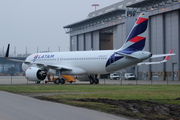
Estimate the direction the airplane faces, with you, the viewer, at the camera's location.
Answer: facing away from the viewer and to the left of the viewer
